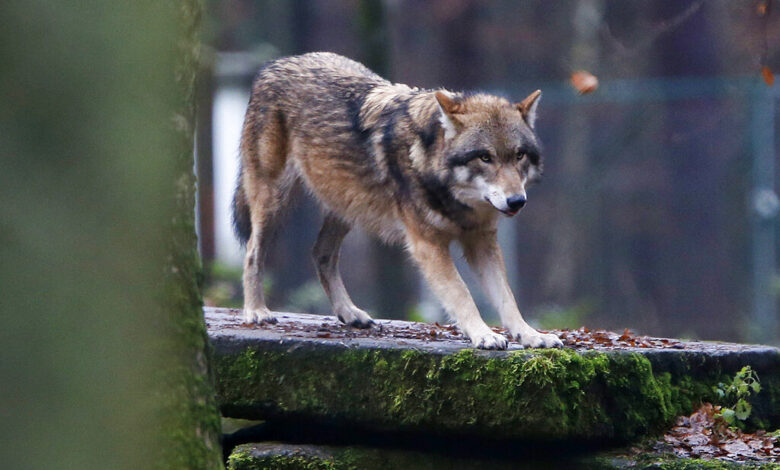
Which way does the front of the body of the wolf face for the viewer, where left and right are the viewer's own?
facing the viewer and to the right of the viewer

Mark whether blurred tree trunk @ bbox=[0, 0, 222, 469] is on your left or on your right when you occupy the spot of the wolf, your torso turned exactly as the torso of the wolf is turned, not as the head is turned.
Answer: on your right

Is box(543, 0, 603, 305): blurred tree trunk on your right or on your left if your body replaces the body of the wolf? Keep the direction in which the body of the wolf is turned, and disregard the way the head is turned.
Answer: on your left
